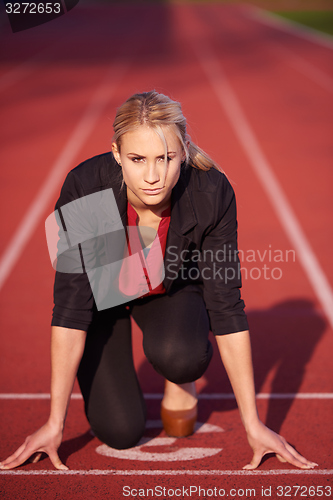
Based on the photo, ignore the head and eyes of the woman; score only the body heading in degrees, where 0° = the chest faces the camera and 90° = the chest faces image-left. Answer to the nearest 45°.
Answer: approximately 0°
